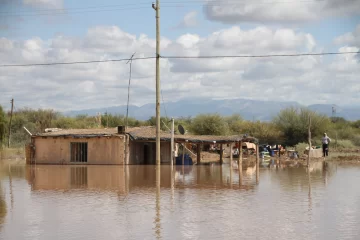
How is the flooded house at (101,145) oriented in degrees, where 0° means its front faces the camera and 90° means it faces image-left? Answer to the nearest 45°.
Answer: approximately 0°
